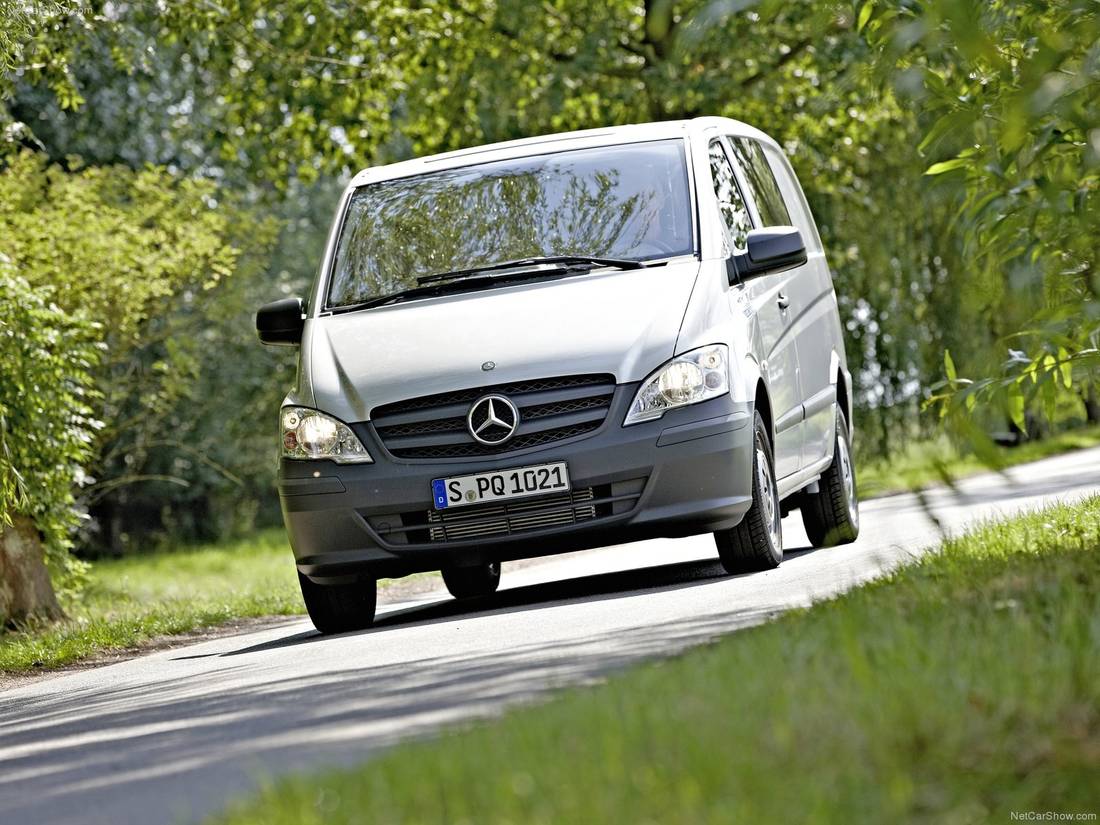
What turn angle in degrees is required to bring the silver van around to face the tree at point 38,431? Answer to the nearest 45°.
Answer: approximately 135° to its right

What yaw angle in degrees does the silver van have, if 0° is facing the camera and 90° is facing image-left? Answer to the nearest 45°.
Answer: approximately 0°
